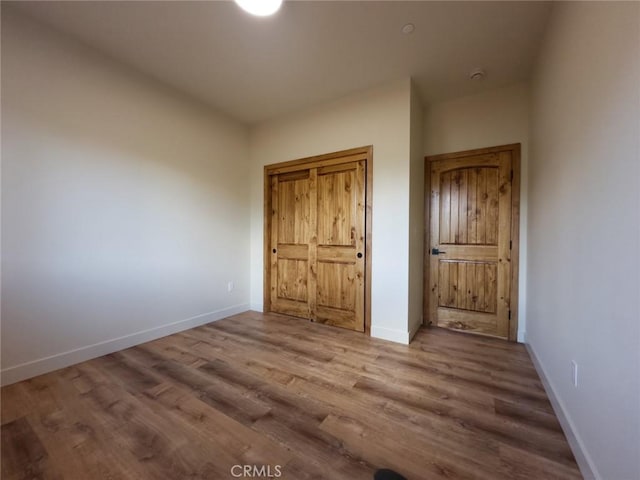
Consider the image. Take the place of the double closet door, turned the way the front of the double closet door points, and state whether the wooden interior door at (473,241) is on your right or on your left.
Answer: on your left

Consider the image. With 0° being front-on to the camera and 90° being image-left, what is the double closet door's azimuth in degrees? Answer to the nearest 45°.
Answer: approximately 45°

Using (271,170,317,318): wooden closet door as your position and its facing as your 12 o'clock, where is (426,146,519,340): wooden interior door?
The wooden interior door is roughly at 8 o'clock from the wooden closet door.

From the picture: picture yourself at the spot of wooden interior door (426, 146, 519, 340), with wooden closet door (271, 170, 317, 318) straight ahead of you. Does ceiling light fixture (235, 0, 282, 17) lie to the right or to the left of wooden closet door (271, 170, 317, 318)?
left

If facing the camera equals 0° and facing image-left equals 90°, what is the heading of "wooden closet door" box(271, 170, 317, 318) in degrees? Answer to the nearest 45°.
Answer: approximately 45°
